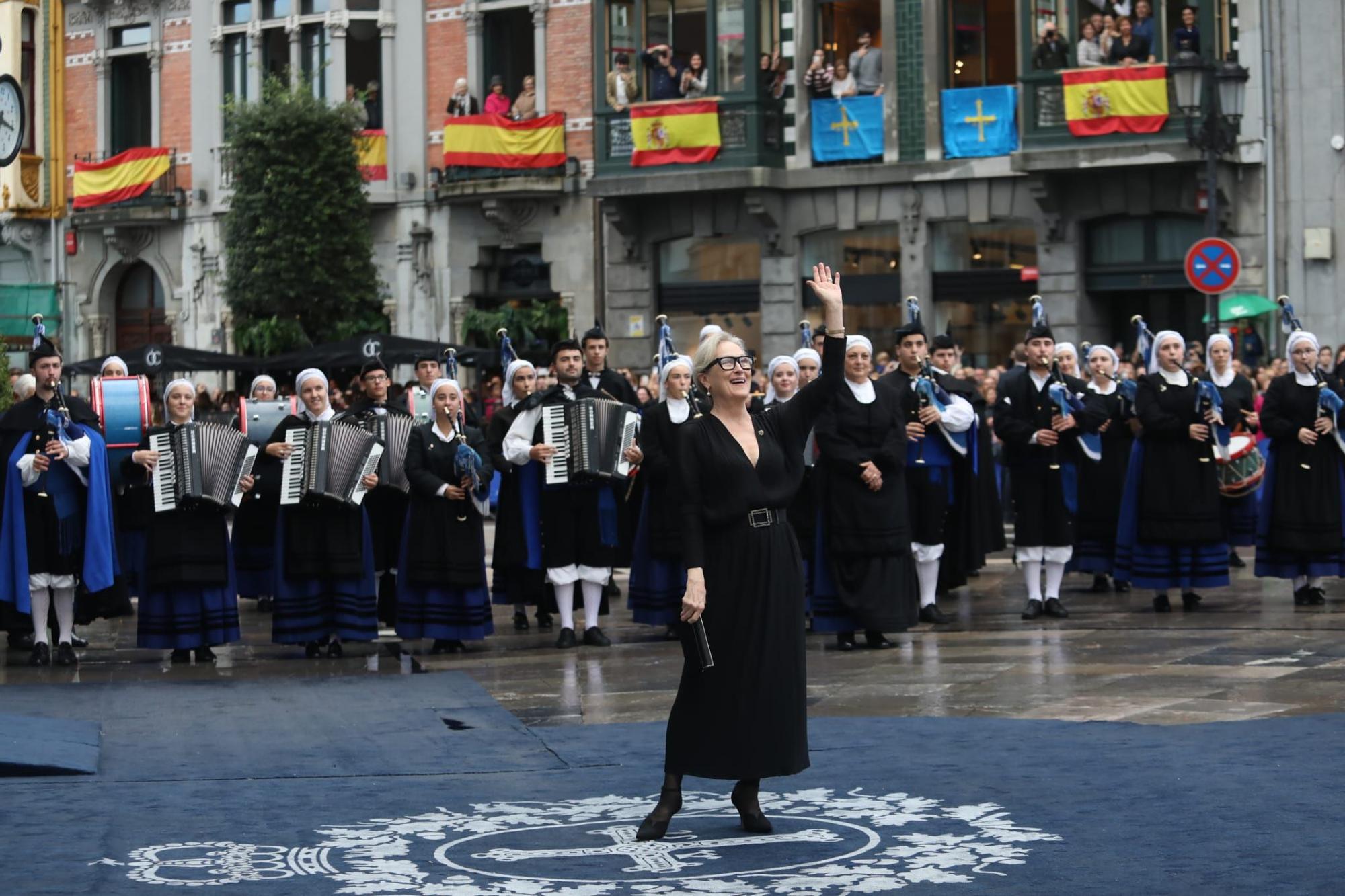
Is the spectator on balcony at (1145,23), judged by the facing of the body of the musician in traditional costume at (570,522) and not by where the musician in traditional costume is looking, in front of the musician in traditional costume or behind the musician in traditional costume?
behind

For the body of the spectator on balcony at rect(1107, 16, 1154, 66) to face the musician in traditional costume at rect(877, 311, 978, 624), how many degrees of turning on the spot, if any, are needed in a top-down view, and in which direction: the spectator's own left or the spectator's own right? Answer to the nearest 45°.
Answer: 0° — they already face them

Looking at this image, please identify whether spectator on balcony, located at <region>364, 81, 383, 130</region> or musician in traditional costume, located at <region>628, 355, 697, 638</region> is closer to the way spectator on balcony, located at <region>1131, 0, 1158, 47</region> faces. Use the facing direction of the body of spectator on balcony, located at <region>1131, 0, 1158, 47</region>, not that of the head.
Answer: the musician in traditional costume

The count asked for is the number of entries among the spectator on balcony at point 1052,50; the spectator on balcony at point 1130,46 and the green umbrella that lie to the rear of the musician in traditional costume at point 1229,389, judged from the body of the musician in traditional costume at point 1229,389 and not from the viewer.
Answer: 3

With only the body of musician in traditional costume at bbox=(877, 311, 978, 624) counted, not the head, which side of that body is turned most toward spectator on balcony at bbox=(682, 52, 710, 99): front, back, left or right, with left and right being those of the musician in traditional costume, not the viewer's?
back

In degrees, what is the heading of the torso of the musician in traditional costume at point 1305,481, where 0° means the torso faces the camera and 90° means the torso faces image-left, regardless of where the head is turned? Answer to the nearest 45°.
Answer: approximately 0°

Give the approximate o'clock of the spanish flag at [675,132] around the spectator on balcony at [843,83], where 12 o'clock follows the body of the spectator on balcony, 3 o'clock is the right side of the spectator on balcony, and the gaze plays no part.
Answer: The spanish flag is roughly at 3 o'clock from the spectator on balcony.
